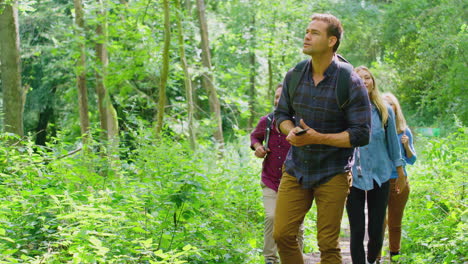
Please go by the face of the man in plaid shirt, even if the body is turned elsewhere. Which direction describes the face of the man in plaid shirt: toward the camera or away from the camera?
toward the camera

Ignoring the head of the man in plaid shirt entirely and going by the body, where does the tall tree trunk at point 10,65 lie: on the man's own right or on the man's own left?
on the man's own right

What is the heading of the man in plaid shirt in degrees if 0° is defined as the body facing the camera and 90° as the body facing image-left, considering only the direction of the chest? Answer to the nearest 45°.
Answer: approximately 45°

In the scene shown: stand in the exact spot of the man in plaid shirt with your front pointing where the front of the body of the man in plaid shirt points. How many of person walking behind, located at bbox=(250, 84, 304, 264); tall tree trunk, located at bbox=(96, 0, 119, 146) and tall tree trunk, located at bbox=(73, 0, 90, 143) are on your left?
0

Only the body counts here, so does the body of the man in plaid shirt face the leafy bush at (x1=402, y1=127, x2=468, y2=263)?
no

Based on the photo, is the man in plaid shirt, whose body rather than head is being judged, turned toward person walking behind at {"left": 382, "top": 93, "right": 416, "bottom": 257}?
no

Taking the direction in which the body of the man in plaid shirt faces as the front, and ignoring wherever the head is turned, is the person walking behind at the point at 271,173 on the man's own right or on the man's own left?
on the man's own right

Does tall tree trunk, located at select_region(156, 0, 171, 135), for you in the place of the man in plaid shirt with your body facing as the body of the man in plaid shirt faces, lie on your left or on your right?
on your right

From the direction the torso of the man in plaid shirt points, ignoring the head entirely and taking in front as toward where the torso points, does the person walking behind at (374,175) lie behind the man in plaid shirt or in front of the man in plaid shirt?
behind

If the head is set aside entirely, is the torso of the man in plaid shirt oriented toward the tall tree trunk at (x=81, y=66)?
no

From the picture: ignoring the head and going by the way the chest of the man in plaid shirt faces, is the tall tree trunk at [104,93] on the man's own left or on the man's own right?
on the man's own right
